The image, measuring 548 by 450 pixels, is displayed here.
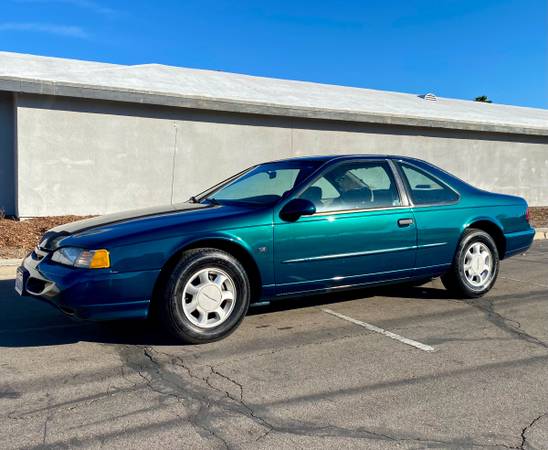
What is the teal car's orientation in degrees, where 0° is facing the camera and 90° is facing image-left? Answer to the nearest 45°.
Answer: approximately 45°
